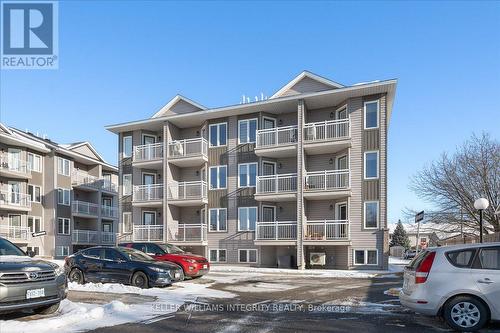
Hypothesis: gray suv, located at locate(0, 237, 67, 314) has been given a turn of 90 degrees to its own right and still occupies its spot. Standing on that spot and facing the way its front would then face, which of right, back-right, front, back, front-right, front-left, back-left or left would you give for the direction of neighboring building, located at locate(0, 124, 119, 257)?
back-right

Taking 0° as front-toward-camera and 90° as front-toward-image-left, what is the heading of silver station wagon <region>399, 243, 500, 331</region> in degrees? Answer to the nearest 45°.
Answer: approximately 270°
